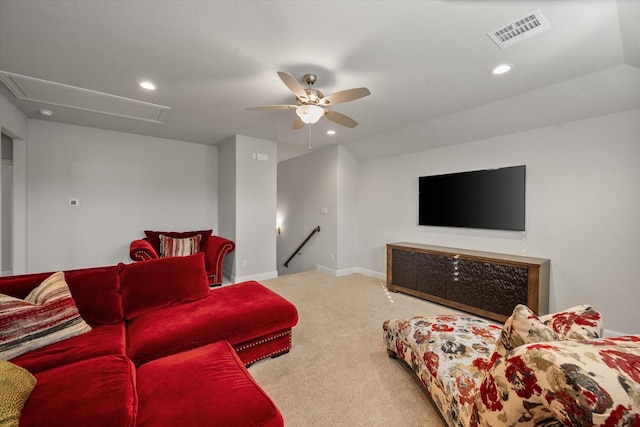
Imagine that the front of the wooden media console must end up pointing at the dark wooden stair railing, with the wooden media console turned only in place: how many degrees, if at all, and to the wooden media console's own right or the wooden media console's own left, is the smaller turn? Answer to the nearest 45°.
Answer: approximately 45° to the wooden media console's own right

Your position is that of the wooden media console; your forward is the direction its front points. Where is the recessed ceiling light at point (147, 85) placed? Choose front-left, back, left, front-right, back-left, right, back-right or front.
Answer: front

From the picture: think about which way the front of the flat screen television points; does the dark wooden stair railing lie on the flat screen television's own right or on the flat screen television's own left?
on the flat screen television's own right

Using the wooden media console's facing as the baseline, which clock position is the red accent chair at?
The red accent chair is roughly at 1 o'clock from the wooden media console.

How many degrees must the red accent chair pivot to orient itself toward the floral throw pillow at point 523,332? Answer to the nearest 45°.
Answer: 0° — it already faces it

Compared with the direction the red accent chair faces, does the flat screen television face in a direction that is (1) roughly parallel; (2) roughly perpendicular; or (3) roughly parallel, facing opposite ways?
roughly perpendicular

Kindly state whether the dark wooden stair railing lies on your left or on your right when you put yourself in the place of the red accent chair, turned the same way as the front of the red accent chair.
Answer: on your left

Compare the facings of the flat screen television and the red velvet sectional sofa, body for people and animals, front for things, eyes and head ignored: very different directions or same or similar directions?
very different directions

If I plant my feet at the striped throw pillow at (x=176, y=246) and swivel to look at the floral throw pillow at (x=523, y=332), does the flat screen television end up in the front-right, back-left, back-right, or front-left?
front-left

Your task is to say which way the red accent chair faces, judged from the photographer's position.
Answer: facing the viewer

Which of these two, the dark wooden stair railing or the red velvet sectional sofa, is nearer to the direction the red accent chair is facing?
the red velvet sectional sofa

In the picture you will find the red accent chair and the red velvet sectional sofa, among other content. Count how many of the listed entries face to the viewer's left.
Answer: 0

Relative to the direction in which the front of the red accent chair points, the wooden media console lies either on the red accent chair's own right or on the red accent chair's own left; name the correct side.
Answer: on the red accent chair's own left

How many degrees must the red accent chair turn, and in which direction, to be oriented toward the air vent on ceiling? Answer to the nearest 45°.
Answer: approximately 45° to its left

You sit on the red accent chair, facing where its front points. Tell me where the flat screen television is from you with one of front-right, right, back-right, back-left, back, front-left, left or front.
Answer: front-left

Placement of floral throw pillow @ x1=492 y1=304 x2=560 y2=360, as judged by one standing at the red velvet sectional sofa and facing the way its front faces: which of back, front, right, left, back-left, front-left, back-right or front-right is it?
front

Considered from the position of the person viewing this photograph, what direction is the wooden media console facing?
facing the viewer and to the left of the viewer

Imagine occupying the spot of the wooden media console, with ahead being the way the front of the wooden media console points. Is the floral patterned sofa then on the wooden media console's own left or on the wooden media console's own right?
on the wooden media console's own left

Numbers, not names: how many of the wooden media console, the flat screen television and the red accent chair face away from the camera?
0

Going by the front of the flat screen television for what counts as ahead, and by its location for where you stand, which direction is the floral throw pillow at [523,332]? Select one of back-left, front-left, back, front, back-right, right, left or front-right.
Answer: front-left
